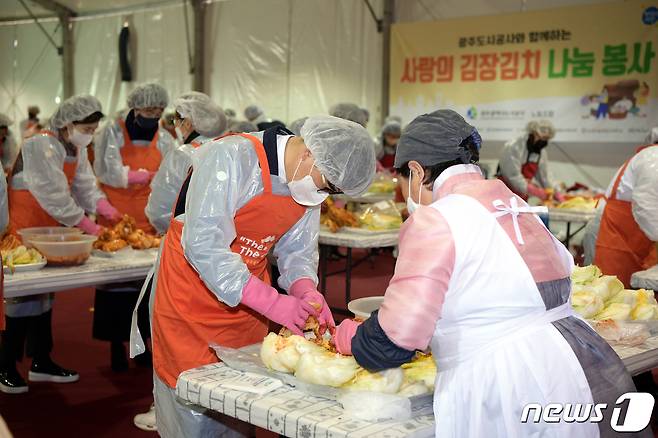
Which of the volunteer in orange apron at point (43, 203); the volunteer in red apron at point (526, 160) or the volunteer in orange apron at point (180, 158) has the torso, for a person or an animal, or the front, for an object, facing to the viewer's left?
the volunteer in orange apron at point (180, 158)

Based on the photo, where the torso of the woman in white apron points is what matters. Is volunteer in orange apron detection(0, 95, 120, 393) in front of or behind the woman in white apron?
in front

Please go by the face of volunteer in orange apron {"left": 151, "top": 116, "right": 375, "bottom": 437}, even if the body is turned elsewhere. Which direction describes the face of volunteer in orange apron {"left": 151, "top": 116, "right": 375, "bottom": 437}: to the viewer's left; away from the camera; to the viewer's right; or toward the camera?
to the viewer's right

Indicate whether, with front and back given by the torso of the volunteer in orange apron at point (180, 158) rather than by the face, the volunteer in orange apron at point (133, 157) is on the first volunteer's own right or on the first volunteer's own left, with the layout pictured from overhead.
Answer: on the first volunteer's own right

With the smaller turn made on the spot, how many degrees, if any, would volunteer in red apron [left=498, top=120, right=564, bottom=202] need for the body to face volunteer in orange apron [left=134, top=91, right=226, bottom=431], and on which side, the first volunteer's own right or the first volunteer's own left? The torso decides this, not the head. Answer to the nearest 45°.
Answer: approximately 90° to the first volunteer's own right

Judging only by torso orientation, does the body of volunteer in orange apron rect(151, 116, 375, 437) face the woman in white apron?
yes

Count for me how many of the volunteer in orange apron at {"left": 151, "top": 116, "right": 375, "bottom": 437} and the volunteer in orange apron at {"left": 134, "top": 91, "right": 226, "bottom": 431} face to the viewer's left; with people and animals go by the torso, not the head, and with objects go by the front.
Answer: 1

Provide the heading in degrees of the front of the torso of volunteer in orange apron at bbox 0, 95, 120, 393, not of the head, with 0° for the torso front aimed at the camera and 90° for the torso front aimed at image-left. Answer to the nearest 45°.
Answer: approximately 315°

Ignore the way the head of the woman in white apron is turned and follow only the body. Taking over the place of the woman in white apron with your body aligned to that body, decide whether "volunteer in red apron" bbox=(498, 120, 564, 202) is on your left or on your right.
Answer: on your right

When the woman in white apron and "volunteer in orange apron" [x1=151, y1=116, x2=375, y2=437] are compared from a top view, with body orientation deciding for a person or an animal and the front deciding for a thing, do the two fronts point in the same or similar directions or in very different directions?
very different directions

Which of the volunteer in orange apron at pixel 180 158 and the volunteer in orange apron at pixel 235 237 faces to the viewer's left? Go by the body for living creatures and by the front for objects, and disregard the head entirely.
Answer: the volunteer in orange apron at pixel 180 158

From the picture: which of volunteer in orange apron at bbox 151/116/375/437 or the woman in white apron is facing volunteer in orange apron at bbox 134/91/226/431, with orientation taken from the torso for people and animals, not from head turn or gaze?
the woman in white apron

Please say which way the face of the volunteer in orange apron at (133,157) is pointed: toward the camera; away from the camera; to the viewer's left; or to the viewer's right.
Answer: toward the camera

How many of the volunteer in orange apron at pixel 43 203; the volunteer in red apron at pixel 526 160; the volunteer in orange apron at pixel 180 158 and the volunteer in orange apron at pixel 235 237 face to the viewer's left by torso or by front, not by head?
1

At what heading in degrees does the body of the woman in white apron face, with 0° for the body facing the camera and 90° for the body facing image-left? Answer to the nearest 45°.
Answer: approximately 135°

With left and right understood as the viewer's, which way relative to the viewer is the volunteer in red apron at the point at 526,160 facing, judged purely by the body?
facing the viewer and to the right of the viewer

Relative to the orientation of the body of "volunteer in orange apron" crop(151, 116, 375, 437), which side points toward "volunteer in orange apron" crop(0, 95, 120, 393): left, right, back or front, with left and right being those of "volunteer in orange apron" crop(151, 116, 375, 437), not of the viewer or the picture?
back
